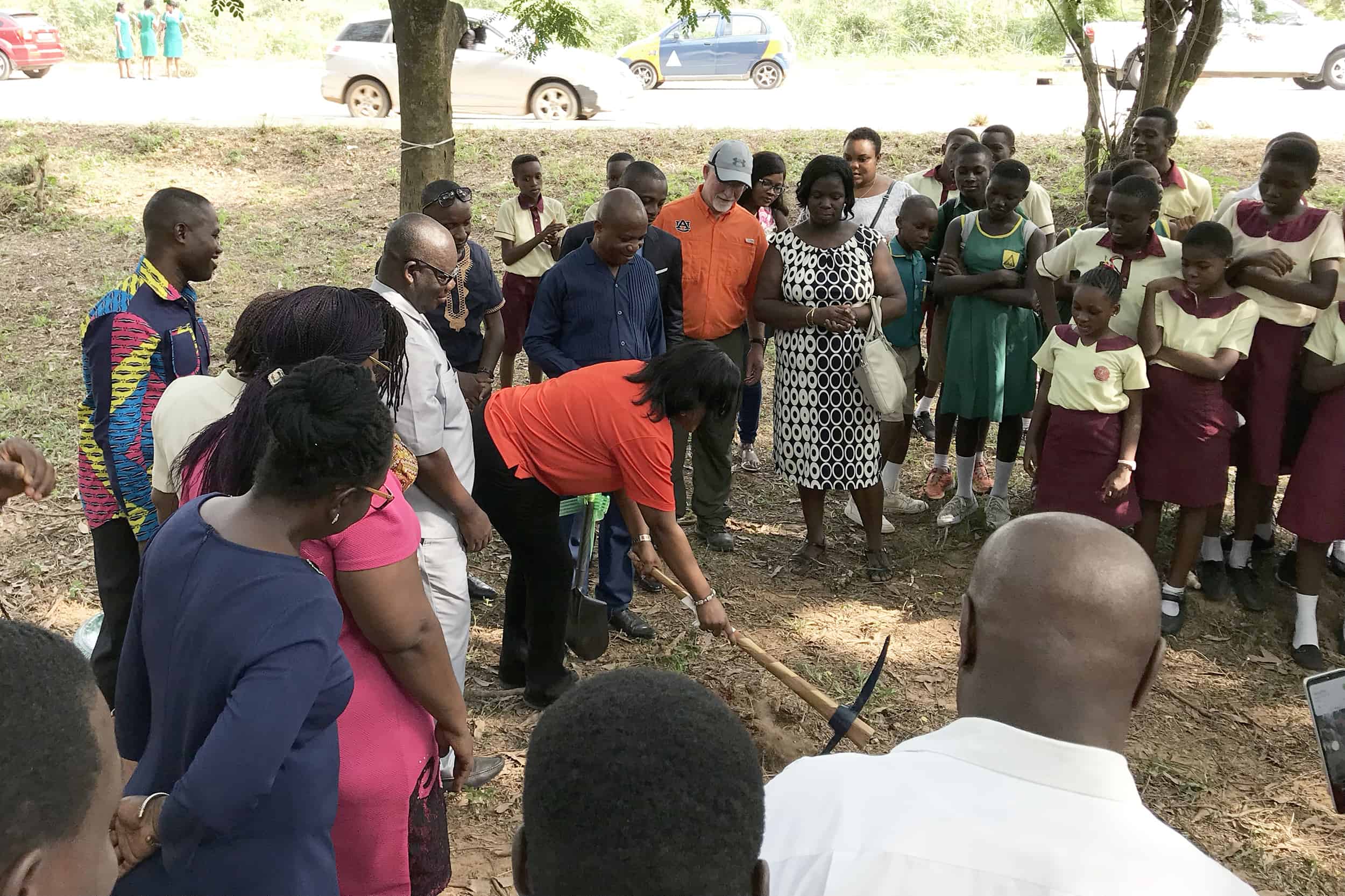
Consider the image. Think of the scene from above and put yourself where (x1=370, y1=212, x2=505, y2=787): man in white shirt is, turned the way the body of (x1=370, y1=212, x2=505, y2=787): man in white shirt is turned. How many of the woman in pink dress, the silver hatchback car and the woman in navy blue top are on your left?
1

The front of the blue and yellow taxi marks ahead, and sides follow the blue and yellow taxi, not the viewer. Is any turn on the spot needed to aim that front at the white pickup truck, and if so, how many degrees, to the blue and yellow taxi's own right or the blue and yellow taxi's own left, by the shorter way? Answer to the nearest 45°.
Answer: approximately 180°

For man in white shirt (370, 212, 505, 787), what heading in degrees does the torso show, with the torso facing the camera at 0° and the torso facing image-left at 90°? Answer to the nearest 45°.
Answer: approximately 270°

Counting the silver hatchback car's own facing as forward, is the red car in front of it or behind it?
behind

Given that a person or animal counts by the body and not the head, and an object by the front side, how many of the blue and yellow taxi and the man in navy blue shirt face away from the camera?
0

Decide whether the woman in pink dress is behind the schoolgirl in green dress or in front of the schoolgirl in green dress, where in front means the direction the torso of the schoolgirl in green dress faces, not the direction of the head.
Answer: in front

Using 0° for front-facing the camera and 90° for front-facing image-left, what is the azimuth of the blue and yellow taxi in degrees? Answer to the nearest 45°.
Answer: approximately 90°

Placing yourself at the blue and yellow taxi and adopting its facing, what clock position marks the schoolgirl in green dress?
The schoolgirl in green dress is roughly at 9 o'clock from the blue and yellow taxi.

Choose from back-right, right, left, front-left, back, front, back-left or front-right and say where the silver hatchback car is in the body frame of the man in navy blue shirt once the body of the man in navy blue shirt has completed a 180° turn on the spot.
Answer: front-right

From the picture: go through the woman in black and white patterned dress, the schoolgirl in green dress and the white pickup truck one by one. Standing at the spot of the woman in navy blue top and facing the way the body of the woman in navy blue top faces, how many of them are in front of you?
3

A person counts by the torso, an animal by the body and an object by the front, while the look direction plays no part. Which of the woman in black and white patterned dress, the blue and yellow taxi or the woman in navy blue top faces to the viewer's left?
the blue and yellow taxi

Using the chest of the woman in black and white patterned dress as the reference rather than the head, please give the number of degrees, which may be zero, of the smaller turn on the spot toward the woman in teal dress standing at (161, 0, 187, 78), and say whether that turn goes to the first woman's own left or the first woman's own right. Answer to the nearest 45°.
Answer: approximately 135° to the first woman's own right

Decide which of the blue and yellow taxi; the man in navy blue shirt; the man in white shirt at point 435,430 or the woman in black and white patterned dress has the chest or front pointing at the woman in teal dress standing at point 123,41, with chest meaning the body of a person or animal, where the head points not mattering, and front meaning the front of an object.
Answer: the blue and yellow taxi

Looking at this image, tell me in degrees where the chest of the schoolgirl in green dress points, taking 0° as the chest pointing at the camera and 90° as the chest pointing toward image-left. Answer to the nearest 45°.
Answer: approximately 0°

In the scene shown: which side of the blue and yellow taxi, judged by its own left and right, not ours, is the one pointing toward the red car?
front

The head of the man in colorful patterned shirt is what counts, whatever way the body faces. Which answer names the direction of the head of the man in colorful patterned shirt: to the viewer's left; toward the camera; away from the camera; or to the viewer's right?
to the viewer's right

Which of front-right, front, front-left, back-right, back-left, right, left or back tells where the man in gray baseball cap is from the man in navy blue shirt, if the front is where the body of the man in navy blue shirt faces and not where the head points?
left

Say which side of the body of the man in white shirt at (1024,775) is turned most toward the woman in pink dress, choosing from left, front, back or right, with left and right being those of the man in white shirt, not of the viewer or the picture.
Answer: left

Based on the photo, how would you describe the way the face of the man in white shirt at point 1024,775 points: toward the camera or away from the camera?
away from the camera
